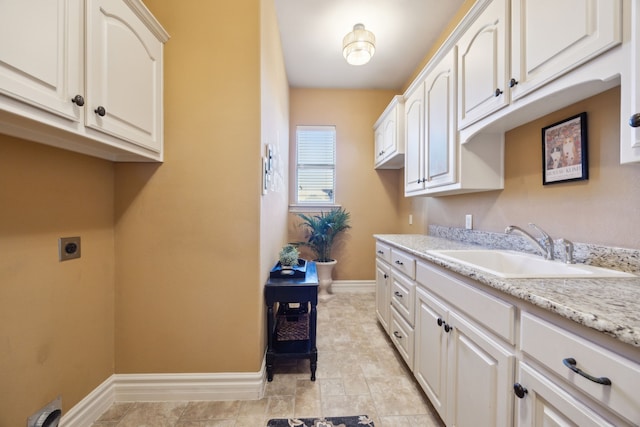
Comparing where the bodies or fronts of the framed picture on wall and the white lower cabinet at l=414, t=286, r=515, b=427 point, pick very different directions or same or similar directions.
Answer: same or similar directions

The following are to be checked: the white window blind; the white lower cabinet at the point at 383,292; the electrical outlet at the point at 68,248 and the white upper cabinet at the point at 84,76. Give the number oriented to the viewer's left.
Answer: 1

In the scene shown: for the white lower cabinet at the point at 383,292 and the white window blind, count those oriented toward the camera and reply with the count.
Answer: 1

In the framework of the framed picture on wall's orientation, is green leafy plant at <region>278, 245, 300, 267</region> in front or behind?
in front

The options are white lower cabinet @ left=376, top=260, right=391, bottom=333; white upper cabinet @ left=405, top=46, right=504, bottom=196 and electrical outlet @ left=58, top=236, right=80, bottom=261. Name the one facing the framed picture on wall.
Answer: the electrical outlet

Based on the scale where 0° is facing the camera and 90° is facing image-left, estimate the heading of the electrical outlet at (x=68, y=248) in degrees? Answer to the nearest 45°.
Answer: approximately 315°

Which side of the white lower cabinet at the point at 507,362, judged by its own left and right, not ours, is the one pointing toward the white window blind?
right

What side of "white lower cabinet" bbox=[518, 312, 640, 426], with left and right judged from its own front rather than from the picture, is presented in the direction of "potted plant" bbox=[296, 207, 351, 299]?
right

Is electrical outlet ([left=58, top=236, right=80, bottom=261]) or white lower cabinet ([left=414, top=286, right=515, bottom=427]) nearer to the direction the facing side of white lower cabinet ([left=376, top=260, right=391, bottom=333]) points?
the electrical outlet

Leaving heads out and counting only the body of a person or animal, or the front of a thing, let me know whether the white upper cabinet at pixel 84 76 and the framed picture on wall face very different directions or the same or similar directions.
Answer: very different directions

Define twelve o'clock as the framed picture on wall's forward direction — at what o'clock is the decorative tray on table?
The decorative tray on table is roughly at 1 o'clock from the framed picture on wall.

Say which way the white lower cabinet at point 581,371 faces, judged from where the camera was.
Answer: facing the viewer and to the left of the viewer

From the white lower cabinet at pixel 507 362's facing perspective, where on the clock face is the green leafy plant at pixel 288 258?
The green leafy plant is roughly at 2 o'clock from the white lower cabinet.

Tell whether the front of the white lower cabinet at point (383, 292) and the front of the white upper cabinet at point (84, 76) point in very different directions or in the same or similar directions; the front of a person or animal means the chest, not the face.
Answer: very different directions

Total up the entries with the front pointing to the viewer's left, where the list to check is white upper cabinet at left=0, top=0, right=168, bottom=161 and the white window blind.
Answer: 0

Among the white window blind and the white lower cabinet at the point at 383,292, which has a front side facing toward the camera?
the white window blind

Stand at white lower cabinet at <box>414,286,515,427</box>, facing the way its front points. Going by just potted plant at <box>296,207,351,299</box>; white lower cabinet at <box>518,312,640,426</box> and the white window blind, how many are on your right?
2

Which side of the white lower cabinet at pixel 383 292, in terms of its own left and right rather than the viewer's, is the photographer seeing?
left

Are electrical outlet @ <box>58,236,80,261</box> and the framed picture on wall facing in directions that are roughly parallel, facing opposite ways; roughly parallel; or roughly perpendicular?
roughly parallel, facing opposite ways
